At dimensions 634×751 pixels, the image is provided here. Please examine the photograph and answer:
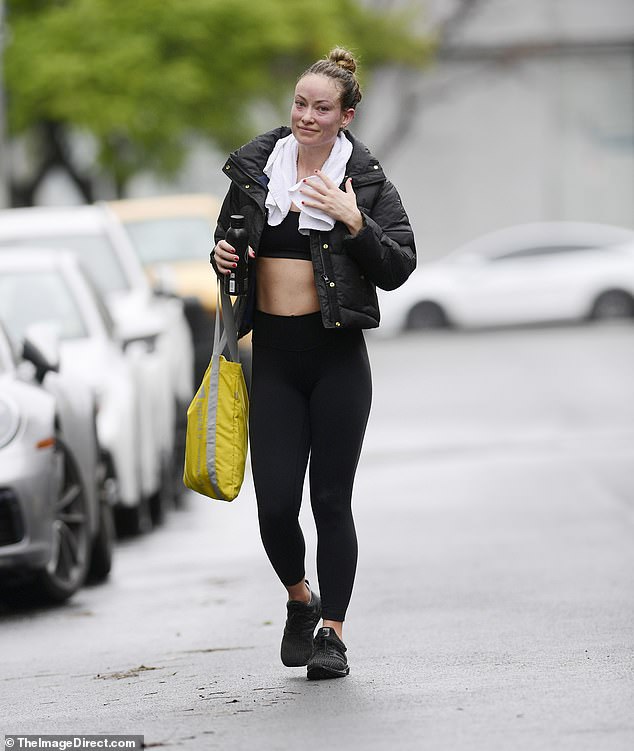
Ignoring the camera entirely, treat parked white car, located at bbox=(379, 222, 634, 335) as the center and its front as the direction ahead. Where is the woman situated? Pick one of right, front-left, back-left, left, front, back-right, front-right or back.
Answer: left

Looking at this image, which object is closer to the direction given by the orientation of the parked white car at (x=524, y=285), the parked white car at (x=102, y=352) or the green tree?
the green tree

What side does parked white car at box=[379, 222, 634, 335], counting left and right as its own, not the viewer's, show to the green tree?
front

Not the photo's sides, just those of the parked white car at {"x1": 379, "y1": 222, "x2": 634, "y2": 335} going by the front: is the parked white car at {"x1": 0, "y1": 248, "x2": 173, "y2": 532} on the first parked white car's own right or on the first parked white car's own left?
on the first parked white car's own left

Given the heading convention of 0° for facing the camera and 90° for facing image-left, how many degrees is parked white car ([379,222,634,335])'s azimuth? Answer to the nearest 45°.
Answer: approximately 90°

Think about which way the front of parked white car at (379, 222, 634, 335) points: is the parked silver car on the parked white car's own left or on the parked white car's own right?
on the parked white car's own left

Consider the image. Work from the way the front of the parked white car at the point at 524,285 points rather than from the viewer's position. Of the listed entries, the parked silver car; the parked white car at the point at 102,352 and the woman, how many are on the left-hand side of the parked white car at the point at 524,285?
3
